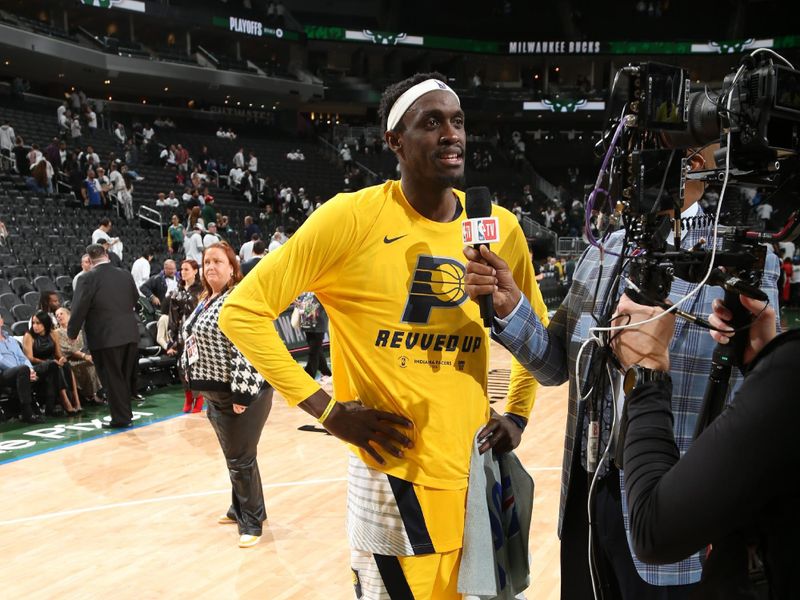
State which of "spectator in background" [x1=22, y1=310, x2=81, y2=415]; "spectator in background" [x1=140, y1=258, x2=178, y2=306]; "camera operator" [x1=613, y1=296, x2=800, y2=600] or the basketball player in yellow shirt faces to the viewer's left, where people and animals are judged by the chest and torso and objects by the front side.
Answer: the camera operator

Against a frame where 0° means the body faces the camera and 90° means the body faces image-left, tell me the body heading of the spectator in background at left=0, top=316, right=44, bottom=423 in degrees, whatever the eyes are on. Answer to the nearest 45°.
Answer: approximately 315°

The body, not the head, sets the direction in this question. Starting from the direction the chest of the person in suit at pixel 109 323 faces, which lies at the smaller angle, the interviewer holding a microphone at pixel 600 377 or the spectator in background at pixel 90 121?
the spectator in background

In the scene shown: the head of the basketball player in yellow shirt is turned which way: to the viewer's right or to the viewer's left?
to the viewer's right

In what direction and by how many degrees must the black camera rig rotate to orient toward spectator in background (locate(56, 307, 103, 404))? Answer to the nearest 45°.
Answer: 0° — it already faces them

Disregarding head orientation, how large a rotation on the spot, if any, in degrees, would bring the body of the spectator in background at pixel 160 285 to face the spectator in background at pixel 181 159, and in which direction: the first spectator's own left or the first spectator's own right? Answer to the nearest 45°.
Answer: approximately 135° to the first spectator's own left

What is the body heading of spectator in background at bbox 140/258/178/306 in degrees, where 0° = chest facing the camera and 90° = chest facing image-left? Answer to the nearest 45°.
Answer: approximately 315°

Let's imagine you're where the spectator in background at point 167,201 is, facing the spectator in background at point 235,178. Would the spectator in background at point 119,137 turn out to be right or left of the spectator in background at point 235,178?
left

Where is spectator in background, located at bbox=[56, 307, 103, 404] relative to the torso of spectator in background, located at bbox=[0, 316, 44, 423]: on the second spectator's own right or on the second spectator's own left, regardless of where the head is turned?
on the second spectator's own left
